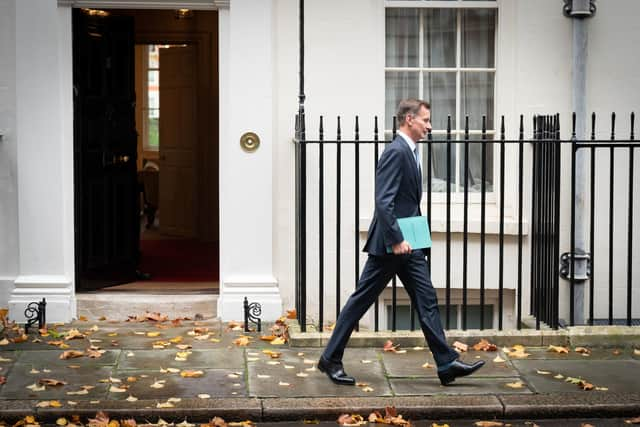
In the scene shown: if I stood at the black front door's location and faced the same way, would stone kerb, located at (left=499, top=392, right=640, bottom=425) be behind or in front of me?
in front

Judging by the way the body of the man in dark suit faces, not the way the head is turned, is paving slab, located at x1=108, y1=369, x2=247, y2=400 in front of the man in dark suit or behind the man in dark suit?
behind

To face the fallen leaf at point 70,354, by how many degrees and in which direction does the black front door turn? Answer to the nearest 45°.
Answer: approximately 45° to its right

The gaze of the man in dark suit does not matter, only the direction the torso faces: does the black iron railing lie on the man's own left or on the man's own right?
on the man's own left

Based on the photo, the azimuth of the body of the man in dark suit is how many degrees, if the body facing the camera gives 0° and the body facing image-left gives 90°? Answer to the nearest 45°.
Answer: approximately 270°

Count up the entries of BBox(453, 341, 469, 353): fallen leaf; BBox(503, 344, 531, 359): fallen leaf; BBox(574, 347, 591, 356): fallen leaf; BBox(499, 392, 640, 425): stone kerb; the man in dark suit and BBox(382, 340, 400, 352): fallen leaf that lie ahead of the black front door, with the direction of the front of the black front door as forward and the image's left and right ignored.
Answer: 6

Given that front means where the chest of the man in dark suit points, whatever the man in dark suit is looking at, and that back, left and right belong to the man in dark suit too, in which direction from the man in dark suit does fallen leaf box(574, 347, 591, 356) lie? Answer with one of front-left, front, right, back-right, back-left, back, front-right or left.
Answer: front-left

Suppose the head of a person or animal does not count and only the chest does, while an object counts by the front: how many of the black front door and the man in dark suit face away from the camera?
0

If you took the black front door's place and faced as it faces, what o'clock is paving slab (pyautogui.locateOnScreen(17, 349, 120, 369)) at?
The paving slab is roughly at 2 o'clock from the black front door.

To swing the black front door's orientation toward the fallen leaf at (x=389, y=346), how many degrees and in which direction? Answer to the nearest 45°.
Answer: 0° — it already faces it

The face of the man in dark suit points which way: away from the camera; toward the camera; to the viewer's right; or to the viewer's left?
to the viewer's right

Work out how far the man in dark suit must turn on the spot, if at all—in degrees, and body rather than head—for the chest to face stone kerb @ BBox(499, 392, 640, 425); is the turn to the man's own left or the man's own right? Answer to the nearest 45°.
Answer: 0° — they already face it

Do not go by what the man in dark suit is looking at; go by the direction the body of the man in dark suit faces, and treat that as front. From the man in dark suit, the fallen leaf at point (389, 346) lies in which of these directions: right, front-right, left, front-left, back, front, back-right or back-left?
left

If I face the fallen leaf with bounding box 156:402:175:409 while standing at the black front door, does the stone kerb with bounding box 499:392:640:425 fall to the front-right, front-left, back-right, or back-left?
front-left

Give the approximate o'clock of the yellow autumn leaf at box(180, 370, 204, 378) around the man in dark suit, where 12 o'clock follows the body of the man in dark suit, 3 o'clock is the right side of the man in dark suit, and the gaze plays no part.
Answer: The yellow autumn leaf is roughly at 6 o'clock from the man in dark suit.

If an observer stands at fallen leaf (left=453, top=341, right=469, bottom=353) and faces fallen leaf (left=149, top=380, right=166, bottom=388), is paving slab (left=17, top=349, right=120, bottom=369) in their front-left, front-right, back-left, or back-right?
front-right

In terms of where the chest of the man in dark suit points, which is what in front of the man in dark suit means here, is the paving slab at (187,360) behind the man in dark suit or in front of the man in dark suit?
behind

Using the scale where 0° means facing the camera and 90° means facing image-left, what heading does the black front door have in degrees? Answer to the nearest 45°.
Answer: approximately 315°
